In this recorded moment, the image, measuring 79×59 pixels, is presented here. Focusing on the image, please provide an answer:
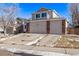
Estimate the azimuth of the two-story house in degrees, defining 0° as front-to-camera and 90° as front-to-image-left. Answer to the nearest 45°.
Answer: approximately 0°

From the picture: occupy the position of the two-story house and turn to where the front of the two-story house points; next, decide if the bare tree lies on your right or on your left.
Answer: on your right
